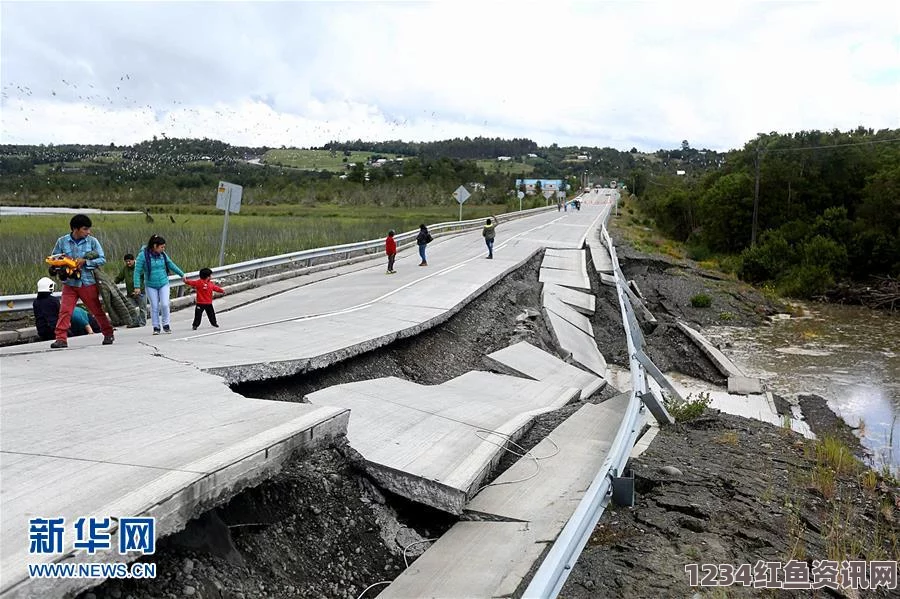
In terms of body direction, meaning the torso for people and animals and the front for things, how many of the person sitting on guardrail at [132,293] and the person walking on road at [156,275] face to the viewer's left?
0

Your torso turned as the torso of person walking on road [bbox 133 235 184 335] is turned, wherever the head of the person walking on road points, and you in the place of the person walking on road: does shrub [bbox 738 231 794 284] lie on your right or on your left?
on your left

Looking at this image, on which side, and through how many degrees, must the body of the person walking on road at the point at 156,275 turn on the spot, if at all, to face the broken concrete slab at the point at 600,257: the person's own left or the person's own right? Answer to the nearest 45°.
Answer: approximately 135° to the person's own left

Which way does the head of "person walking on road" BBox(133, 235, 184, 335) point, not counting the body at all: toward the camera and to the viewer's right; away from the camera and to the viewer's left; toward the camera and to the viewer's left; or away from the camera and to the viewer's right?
toward the camera and to the viewer's right

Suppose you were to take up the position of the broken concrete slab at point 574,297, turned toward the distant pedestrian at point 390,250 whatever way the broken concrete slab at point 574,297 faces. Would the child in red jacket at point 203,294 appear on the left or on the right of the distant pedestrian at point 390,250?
left

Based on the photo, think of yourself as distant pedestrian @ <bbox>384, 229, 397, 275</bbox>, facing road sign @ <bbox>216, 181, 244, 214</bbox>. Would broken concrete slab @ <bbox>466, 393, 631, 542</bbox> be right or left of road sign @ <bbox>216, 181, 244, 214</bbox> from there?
left

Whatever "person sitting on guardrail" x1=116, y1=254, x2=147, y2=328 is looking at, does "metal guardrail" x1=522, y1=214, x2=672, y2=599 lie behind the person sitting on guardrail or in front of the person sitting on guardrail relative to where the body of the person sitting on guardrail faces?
in front

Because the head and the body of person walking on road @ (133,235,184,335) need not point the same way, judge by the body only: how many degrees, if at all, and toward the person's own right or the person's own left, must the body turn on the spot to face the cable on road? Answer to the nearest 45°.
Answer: approximately 45° to the person's own left

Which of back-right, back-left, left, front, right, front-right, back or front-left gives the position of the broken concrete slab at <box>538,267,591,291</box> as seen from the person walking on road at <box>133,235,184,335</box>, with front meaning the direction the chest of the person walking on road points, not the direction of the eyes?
back-left

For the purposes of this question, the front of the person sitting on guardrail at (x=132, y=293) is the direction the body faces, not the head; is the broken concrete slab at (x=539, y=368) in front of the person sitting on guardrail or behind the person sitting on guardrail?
in front

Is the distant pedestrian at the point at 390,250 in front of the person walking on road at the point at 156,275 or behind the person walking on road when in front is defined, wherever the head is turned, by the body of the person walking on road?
behind

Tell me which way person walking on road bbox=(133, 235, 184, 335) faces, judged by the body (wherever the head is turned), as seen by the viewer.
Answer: toward the camera

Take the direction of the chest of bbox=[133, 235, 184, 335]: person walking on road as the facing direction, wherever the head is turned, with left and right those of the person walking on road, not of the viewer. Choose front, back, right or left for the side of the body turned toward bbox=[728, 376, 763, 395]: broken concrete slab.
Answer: left

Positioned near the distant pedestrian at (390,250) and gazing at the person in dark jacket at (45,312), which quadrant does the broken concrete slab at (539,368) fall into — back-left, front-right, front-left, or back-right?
front-left

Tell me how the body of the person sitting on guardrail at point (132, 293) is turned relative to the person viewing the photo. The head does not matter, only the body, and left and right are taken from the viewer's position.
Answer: facing the viewer and to the right of the viewer
